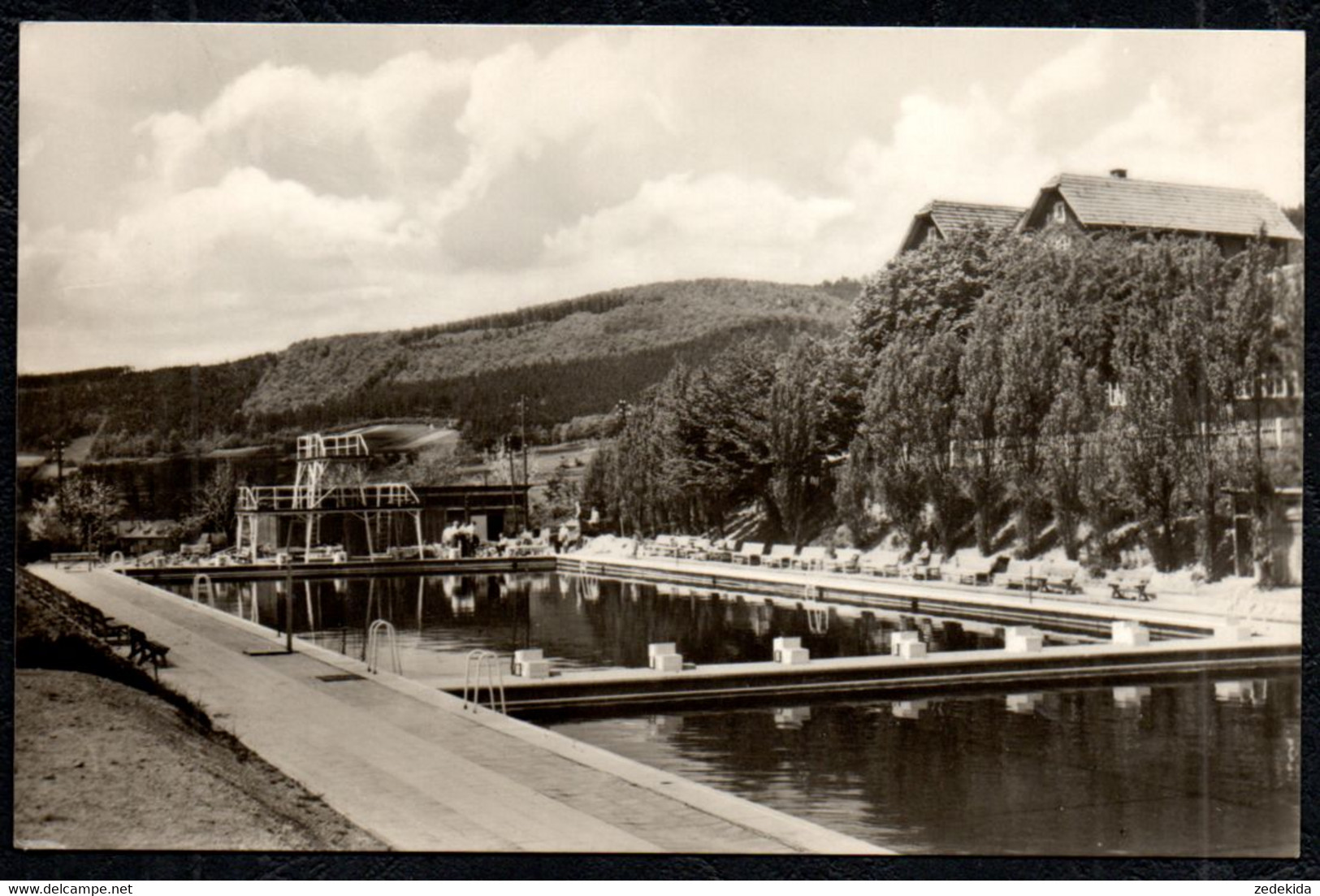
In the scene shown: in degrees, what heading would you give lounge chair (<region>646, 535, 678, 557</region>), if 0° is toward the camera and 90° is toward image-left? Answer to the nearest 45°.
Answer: approximately 45°

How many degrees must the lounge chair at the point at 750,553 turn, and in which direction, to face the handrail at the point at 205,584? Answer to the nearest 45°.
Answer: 0° — it already faces it

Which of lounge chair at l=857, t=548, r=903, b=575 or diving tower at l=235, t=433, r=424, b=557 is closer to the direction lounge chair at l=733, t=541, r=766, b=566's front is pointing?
the diving tower

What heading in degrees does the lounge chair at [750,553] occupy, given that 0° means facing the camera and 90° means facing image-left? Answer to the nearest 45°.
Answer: approximately 45°

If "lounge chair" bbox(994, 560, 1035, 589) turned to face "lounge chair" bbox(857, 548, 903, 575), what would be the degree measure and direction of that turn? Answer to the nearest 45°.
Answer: approximately 45° to its right

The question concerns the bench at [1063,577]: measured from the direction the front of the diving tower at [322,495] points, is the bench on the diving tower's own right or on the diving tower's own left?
on the diving tower's own left

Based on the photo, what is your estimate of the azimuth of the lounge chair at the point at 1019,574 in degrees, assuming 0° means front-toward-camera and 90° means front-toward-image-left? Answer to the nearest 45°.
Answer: approximately 45°

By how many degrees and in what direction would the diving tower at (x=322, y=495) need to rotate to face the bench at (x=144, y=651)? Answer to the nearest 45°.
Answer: approximately 45° to its right
